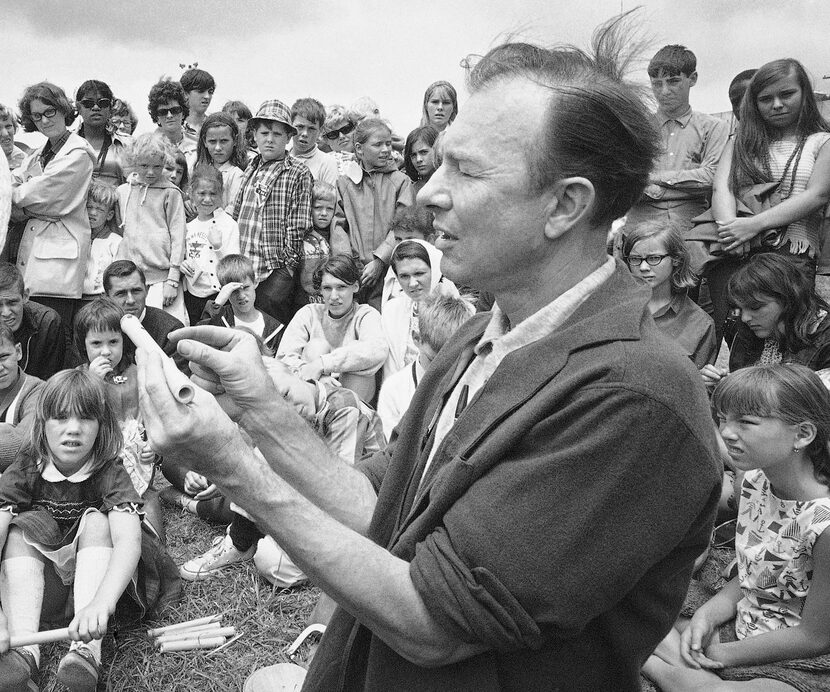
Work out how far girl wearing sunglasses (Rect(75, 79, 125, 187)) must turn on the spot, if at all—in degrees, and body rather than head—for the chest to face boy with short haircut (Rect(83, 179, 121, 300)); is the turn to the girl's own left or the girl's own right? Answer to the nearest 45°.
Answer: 0° — they already face them

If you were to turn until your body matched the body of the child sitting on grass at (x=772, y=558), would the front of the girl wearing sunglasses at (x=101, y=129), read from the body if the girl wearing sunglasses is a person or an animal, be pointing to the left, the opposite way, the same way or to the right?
to the left

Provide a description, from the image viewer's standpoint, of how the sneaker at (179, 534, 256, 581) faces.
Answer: facing the viewer and to the left of the viewer

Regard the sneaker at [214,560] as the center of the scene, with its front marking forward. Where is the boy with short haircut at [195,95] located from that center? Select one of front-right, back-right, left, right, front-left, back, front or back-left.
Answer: back-right

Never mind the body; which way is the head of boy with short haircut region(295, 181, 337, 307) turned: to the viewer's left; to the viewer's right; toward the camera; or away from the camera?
toward the camera

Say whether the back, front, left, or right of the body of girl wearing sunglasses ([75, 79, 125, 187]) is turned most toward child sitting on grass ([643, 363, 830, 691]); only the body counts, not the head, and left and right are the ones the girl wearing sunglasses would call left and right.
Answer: front

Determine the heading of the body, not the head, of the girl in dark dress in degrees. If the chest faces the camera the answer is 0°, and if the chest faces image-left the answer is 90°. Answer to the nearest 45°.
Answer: approximately 0°

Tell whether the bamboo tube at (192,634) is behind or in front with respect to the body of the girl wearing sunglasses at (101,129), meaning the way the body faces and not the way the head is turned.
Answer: in front

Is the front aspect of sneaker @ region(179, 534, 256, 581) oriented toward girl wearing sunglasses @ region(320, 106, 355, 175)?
no

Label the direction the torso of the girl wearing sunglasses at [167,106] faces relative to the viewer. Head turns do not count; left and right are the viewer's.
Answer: facing the viewer

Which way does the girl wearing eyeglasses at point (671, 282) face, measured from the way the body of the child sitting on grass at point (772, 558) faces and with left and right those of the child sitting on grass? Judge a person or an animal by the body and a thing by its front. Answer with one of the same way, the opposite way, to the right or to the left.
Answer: the same way

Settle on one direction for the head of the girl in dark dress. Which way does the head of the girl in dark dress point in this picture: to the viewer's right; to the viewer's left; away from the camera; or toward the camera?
toward the camera

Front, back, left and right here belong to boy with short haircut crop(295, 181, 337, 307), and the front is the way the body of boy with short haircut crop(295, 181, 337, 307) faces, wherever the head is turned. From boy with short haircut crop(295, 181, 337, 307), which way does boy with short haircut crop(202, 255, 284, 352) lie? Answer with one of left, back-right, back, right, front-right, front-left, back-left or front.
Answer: front-right

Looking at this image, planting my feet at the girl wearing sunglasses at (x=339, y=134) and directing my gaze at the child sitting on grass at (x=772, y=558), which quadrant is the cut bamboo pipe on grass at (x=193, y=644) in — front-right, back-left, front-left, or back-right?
front-right

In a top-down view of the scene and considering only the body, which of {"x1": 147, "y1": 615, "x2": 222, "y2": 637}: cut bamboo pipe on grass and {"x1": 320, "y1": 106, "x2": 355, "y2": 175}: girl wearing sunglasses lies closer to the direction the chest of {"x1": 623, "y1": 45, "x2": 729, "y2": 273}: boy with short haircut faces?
the cut bamboo pipe on grass
